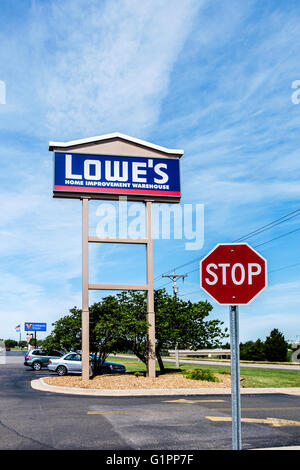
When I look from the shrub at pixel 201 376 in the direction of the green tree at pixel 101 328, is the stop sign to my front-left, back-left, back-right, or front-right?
back-left

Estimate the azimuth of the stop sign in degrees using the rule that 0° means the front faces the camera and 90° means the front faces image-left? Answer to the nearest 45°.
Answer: approximately 0°

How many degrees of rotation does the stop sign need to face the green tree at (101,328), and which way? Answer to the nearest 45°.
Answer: approximately 180°

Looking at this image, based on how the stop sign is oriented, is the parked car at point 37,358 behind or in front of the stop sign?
behind

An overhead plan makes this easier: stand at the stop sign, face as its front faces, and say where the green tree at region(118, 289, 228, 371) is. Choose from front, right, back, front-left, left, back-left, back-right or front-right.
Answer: back

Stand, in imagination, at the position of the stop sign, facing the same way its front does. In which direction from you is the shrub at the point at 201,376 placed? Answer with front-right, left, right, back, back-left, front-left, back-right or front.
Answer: back
